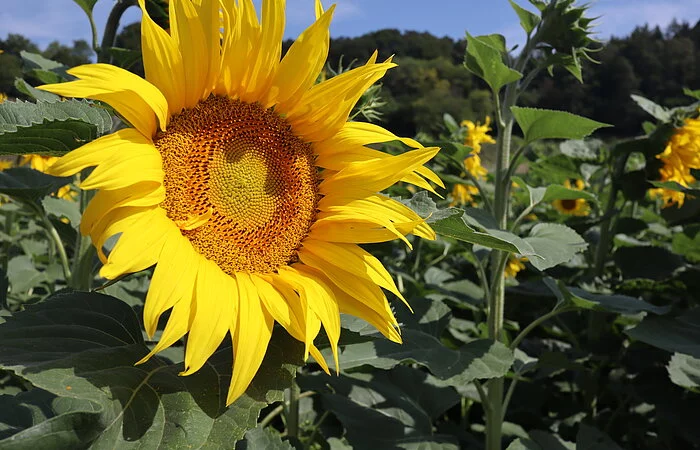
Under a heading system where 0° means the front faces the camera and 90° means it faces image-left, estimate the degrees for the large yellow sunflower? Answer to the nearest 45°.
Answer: approximately 0°

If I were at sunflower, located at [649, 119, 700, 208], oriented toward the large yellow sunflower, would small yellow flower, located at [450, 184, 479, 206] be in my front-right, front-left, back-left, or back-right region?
back-right

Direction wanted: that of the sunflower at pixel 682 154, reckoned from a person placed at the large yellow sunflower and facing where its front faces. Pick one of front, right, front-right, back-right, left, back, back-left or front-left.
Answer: back-left

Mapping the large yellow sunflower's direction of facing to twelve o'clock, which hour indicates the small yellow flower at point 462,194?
The small yellow flower is roughly at 7 o'clock from the large yellow sunflower.
